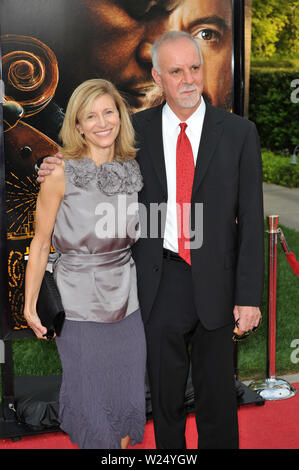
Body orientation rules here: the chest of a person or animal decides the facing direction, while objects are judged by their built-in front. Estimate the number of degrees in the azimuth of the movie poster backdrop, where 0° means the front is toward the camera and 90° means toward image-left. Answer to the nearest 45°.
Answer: approximately 0°

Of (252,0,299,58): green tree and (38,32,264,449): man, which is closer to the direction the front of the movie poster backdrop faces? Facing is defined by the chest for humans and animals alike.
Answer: the man

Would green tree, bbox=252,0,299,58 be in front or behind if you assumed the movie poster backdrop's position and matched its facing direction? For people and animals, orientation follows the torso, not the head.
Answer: behind
